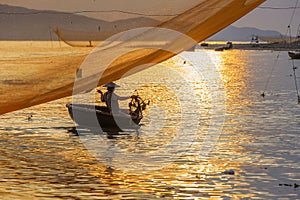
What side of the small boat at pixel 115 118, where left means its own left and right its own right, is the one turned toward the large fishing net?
left

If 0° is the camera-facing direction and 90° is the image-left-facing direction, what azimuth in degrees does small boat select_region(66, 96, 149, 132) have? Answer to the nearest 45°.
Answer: approximately 90°
